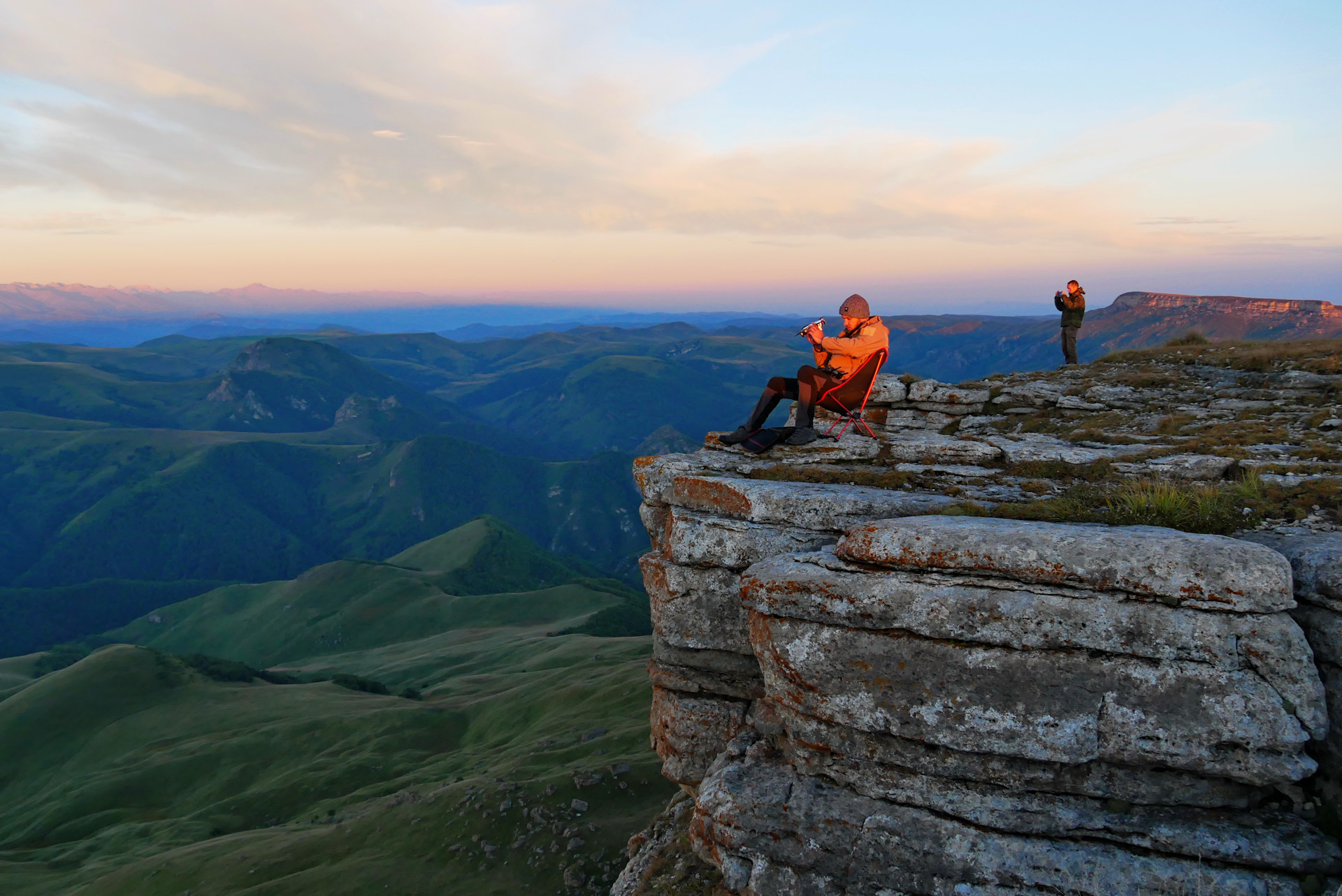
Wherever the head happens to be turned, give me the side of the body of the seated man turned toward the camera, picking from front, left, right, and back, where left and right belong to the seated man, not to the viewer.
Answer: left

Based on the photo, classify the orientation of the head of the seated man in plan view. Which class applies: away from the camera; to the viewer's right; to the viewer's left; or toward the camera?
to the viewer's left

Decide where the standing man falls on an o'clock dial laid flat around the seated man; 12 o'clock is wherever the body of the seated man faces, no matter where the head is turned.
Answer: The standing man is roughly at 4 o'clock from the seated man.

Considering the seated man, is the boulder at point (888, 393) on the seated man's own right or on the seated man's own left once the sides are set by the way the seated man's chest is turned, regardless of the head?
on the seated man's own right
